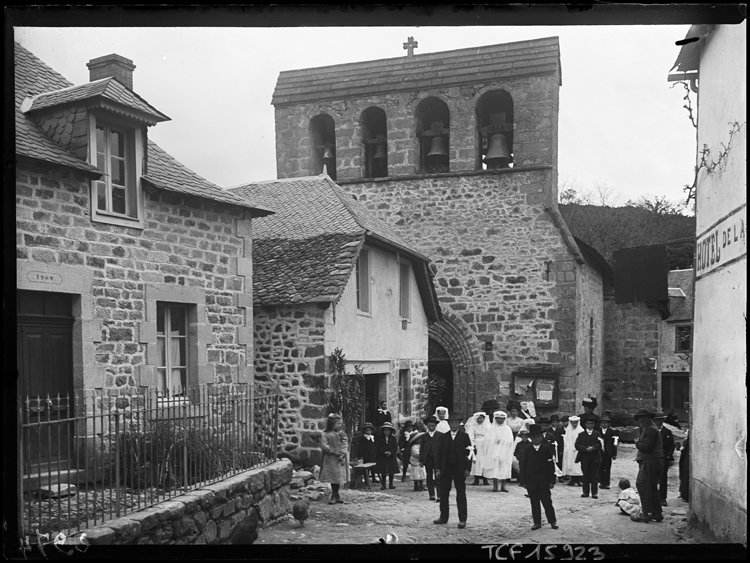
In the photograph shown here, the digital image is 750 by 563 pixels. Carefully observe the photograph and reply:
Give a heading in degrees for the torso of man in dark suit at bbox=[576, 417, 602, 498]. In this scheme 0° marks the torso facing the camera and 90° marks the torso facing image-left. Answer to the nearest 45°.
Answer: approximately 0°

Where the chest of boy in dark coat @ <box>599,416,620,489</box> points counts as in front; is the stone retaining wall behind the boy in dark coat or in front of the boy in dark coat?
in front

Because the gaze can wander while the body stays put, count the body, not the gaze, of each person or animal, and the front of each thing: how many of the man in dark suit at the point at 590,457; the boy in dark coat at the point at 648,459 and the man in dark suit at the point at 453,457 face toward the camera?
2

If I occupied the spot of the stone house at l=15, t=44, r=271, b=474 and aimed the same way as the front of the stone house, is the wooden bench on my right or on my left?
on my left

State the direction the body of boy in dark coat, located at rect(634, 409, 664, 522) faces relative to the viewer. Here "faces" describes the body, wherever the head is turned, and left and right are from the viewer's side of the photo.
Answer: facing to the left of the viewer
